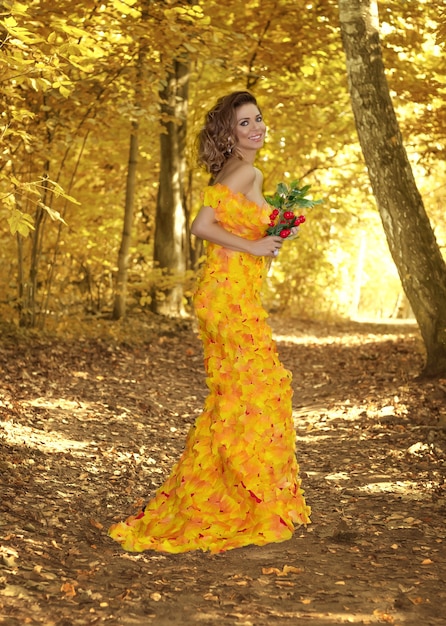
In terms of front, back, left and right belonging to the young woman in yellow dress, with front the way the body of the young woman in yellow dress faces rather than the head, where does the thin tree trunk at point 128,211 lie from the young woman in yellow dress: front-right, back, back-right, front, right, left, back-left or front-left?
left

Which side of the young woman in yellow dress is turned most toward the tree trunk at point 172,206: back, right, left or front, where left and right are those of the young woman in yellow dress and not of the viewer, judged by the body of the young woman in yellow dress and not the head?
left

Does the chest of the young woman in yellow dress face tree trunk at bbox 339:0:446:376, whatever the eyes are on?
no

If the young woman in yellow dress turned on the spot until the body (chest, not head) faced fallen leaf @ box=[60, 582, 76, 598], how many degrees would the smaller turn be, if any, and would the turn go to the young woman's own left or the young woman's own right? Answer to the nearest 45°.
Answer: approximately 135° to the young woman's own right

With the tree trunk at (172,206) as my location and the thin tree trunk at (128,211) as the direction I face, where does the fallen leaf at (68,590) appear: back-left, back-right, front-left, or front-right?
front-left

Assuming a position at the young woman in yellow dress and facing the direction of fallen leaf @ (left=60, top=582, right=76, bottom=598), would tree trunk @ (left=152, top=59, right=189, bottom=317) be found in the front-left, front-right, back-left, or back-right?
back-right

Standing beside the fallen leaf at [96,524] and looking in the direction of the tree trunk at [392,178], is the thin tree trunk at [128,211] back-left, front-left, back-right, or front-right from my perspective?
front-left

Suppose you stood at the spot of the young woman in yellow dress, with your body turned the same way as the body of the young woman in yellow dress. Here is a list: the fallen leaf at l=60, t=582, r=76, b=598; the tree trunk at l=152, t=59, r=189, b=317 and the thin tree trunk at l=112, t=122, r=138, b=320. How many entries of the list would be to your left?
2

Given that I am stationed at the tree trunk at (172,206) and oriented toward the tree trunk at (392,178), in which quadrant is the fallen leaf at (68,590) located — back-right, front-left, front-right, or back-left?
front-right

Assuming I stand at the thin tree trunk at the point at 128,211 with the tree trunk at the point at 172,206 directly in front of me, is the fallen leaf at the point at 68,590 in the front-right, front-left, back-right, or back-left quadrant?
back-right

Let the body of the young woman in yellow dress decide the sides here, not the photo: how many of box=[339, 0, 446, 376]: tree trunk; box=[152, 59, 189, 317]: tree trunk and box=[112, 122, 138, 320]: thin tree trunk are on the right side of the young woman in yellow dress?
0

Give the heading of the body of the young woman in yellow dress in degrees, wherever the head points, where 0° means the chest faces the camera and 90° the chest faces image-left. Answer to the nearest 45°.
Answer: approximately 270°
